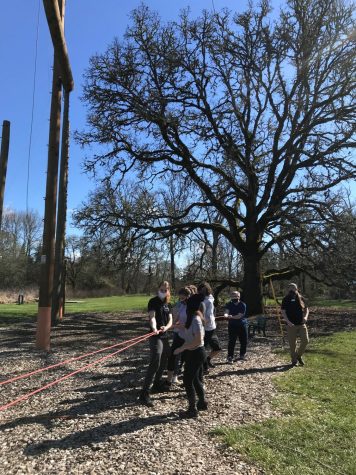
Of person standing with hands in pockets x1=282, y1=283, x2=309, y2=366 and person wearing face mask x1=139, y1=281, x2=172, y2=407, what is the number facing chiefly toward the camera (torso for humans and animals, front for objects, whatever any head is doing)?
2

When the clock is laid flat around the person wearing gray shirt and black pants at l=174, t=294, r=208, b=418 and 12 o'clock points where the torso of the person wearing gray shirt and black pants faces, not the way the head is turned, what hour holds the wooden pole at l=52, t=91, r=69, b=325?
The wooden pole is roughly at 2 o'clock from the person wearing gray shirt and black pants.

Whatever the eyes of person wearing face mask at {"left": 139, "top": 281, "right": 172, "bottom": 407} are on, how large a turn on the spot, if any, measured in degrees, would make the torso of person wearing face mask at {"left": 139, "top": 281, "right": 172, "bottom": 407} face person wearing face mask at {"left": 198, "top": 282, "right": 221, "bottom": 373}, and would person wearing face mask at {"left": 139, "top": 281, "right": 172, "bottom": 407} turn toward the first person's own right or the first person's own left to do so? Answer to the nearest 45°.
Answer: approximately 135° to the first person's own left

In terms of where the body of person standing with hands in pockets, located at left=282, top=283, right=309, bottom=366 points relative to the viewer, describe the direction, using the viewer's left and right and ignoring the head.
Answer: facing the viewer

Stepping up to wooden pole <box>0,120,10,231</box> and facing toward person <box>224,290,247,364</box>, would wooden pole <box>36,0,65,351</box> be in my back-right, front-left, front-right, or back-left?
front-right

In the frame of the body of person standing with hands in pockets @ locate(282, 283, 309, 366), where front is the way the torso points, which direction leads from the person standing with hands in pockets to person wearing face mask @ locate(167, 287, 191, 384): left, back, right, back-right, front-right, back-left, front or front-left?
front-right

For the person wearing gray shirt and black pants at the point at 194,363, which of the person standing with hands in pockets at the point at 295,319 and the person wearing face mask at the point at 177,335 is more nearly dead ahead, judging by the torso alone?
the person wearing face mask

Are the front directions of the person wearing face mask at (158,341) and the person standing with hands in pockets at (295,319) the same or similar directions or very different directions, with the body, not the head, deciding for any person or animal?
same or similar directions

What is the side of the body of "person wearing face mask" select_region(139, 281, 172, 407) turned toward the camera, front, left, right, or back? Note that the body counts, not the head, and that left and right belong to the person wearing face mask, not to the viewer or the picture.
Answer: front

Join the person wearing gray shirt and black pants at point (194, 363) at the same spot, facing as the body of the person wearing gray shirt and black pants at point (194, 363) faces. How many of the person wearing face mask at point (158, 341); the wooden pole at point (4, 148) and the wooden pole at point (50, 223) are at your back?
0

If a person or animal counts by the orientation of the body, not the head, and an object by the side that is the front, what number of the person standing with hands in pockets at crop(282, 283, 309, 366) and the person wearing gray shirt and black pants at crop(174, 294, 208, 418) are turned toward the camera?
1

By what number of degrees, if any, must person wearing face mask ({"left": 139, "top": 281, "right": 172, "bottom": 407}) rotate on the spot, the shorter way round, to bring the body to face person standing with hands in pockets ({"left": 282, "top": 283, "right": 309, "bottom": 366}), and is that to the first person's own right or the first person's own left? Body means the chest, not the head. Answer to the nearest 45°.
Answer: approximately 135° to the first person's own left

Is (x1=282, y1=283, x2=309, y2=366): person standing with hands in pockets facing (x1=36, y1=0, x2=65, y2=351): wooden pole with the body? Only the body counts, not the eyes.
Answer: no

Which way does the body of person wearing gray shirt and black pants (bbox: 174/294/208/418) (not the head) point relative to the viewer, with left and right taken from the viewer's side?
facing to the left of the viewer
